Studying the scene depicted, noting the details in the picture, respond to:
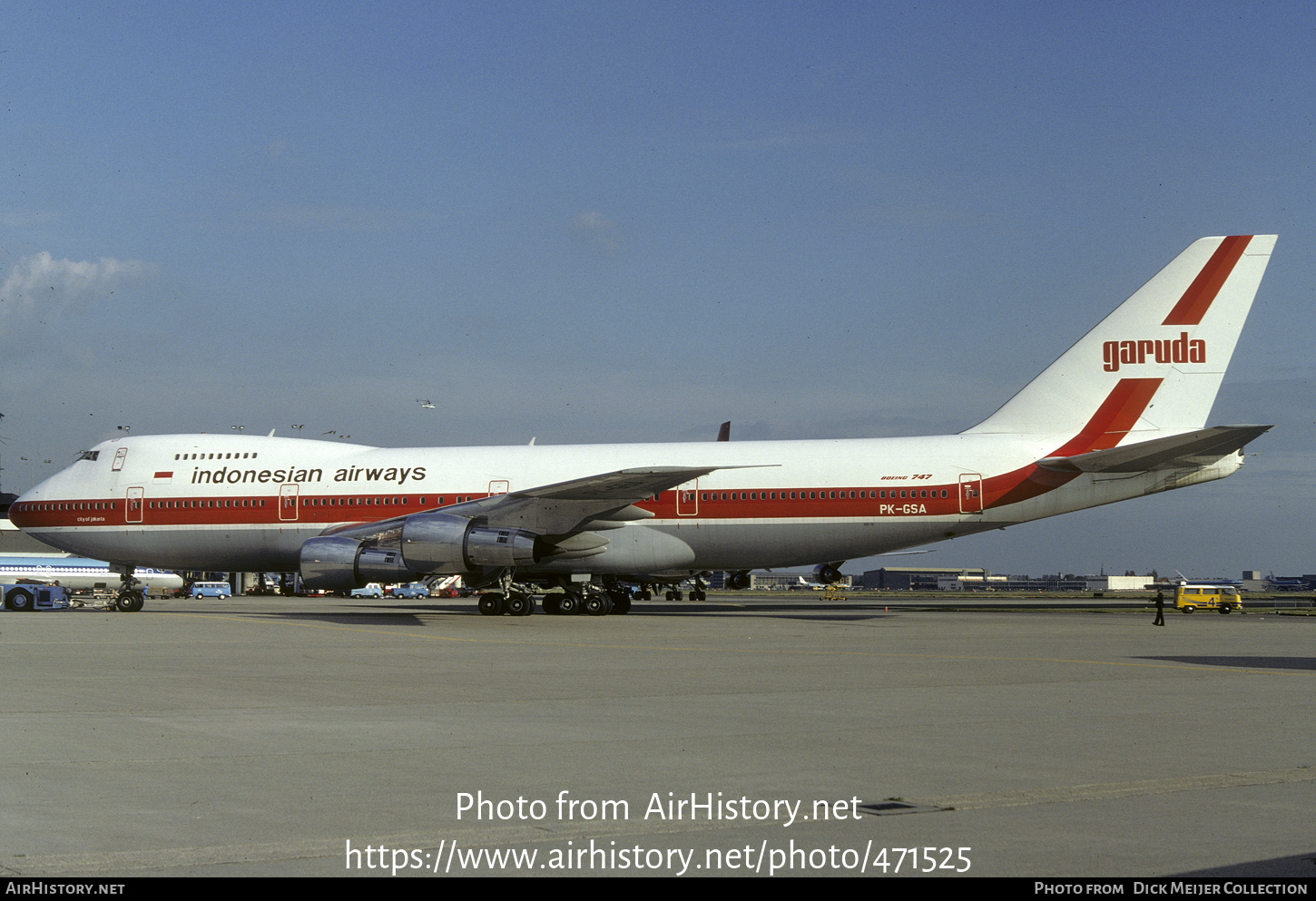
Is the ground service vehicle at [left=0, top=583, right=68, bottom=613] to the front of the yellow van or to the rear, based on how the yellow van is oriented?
to the rear

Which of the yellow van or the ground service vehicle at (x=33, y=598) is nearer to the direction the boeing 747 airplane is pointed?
the ground service vehicle

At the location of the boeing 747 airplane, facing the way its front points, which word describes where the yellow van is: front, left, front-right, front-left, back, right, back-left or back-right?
back-right

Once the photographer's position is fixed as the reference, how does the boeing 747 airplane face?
facing to the left of the viewer

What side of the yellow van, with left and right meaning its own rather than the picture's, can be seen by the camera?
right

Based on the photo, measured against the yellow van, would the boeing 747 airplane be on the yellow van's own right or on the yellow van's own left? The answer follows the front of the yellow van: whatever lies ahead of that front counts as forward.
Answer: on the yellow van's own right

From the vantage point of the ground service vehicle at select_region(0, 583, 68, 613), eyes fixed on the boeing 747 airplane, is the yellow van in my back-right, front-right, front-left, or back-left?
front-left

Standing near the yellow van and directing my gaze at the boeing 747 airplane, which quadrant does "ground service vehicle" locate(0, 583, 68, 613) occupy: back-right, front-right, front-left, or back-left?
front-right

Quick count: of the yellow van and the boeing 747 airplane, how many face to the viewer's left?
1

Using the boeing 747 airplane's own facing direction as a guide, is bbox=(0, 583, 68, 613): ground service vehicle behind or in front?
in front
